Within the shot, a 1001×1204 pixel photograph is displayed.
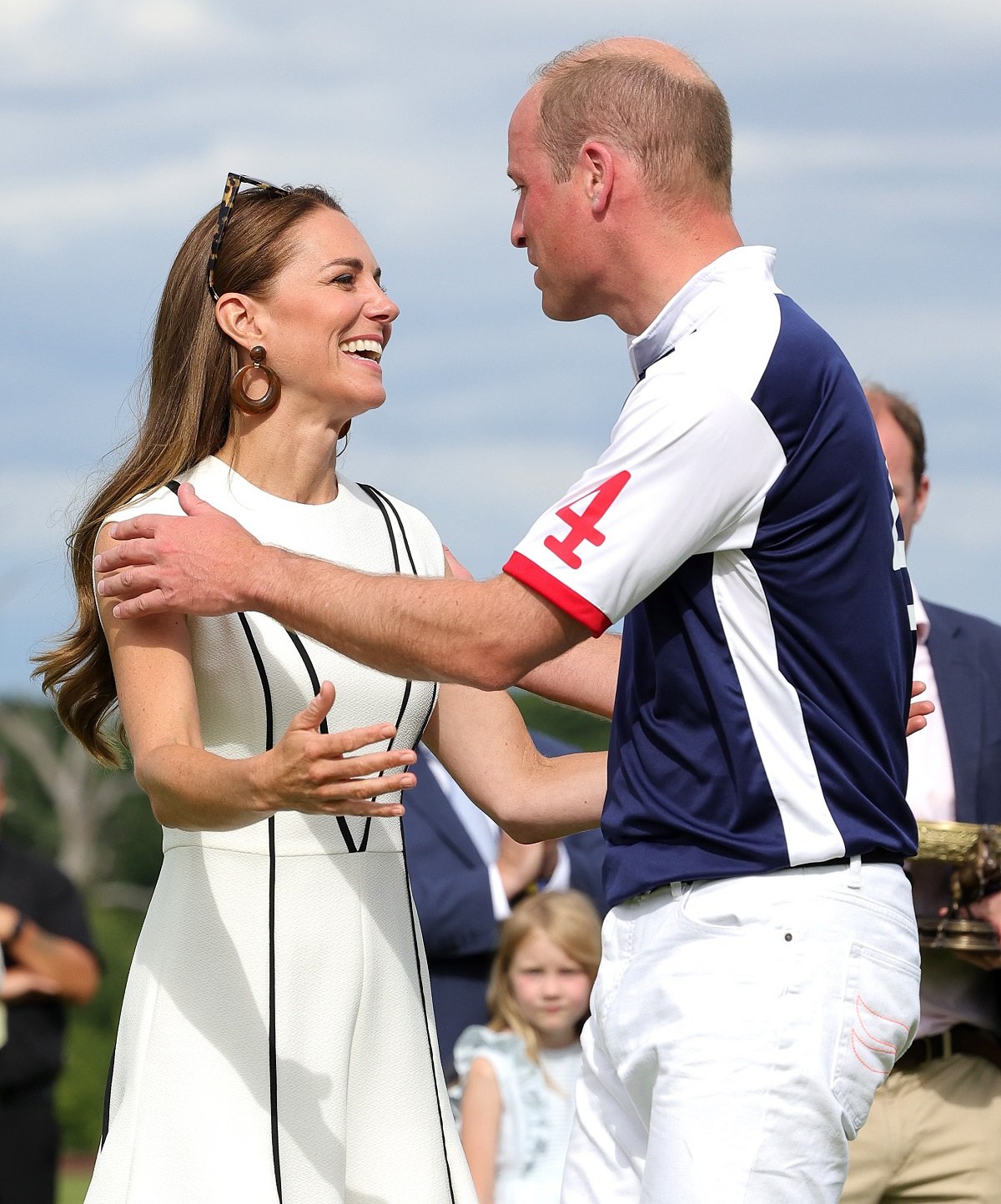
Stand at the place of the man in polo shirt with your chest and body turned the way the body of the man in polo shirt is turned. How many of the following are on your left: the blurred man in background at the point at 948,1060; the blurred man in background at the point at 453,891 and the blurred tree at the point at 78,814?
0

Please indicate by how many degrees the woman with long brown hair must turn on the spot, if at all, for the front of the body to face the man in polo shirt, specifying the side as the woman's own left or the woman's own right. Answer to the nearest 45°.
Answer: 0° — they already face them

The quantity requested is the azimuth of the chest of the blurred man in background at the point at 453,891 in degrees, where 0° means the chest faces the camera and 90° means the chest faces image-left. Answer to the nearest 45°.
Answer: approximately 315°

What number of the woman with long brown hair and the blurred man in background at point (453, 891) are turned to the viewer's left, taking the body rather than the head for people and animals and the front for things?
0

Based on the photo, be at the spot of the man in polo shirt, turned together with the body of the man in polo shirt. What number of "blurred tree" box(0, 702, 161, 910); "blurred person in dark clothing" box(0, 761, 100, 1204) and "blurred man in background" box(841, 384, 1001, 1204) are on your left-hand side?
0

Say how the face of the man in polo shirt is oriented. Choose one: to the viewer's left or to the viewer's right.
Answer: to the viewer's left

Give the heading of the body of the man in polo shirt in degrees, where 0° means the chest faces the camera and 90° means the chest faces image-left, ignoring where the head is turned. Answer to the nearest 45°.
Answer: approximately 90°

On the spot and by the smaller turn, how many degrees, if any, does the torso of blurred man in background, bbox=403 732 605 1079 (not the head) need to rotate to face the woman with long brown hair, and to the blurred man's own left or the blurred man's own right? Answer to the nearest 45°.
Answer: approximately 45° to the blurred man's own right

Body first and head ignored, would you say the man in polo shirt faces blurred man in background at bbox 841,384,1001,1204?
no

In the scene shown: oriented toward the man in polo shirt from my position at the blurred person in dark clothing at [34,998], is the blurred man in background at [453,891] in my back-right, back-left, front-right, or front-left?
front-left

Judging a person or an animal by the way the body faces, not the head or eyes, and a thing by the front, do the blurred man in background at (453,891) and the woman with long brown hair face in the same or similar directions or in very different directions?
same or similar directions

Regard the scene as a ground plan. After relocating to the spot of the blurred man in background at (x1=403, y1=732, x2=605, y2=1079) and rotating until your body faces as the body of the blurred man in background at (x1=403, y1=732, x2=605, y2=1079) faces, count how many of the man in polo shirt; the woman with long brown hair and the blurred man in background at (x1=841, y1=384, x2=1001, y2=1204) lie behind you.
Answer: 0

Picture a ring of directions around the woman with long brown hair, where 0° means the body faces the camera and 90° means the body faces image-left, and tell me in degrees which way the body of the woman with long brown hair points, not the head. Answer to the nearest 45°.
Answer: approximately 315°

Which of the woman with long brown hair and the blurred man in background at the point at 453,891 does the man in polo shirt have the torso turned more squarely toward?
the woman with long brown hair

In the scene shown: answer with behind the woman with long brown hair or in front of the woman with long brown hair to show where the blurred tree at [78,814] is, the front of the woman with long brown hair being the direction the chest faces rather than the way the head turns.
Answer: behind

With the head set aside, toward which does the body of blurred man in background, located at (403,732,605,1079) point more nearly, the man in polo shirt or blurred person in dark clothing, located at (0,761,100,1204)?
the man in polo shirt
